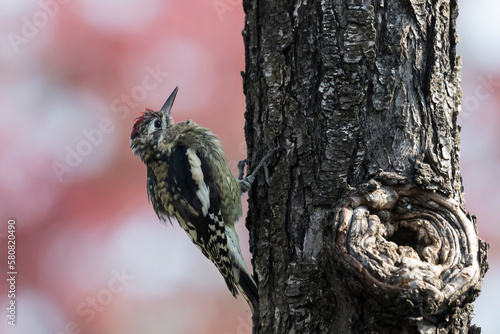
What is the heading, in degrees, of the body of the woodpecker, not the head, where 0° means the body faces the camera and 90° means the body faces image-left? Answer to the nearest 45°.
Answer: approximately 270°
